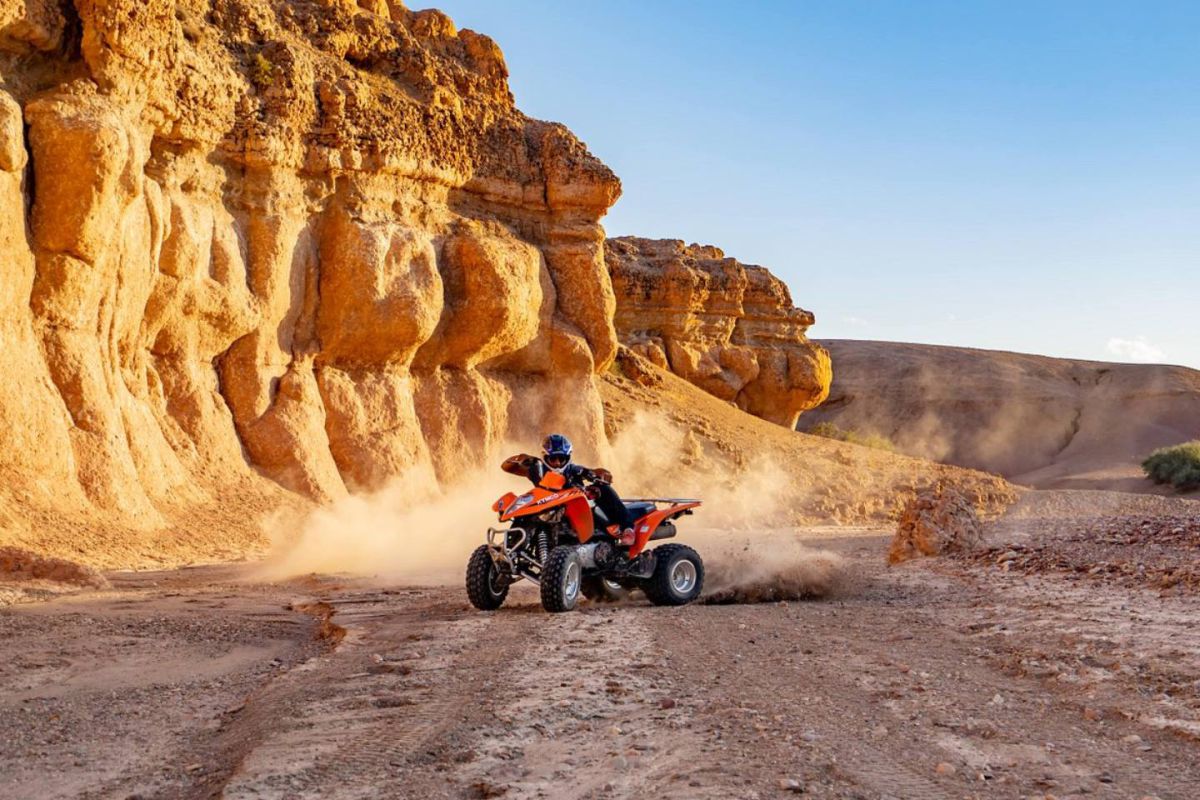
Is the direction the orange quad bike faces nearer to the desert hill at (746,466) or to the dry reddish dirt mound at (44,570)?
the dry reddish dirt mound

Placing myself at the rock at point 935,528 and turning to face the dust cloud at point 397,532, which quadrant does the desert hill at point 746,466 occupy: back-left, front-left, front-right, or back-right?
front-right

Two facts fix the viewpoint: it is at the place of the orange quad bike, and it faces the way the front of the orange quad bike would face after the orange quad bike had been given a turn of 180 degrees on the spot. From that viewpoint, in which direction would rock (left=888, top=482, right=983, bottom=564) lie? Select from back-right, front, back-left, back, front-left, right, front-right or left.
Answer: front

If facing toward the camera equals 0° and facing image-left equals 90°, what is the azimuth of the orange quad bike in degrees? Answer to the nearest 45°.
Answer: approximately 45°

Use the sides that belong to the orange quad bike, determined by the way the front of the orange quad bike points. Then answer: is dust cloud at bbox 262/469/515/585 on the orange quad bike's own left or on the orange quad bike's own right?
on the orange quad bike's own right

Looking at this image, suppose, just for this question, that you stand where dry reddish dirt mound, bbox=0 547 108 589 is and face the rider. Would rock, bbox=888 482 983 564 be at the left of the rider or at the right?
left

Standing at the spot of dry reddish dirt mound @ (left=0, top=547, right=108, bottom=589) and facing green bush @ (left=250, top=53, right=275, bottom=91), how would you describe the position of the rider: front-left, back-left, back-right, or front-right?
back-right

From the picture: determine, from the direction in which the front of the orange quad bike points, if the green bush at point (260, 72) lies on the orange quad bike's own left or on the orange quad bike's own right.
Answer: on the orange quad bike's own right

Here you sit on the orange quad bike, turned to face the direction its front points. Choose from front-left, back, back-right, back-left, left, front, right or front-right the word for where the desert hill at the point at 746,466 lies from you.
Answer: back-right

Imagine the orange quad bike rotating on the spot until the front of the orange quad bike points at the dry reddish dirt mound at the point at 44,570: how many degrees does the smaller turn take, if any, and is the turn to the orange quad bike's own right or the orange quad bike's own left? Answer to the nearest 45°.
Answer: approximately 45° to the orange quad bike's own right
